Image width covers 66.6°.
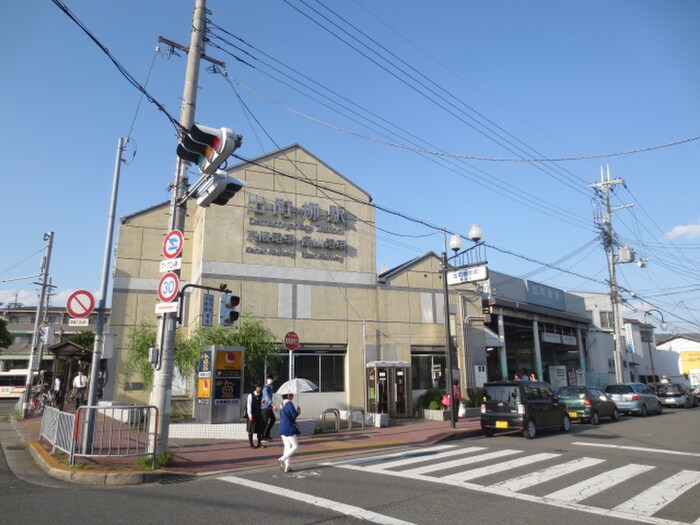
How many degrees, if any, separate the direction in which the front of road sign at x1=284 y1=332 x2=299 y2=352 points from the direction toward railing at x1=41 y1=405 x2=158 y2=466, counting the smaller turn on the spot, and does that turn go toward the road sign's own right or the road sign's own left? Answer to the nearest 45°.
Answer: approximately 45° to the road sign's own right

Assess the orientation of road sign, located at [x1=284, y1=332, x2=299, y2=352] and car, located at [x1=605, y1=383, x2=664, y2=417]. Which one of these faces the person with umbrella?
the road sign

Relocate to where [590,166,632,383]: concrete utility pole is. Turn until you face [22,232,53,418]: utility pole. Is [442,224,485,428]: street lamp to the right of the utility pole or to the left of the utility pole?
left

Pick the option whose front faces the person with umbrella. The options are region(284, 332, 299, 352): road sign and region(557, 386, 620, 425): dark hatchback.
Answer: the road sign

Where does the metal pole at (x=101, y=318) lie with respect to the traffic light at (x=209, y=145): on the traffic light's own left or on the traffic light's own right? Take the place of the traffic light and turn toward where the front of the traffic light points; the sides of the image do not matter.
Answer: on the traffic light's own right

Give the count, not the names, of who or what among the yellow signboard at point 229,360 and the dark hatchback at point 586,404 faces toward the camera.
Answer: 1

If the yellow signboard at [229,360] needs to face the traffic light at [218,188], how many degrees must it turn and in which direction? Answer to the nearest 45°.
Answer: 0° — it already faces it

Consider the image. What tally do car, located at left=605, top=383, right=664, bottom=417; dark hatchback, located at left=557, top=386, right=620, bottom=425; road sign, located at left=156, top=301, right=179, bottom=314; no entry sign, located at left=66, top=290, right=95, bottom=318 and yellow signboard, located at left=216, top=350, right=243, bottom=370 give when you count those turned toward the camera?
3

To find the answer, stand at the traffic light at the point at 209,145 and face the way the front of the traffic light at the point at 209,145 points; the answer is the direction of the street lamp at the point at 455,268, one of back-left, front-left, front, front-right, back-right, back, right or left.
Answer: back
